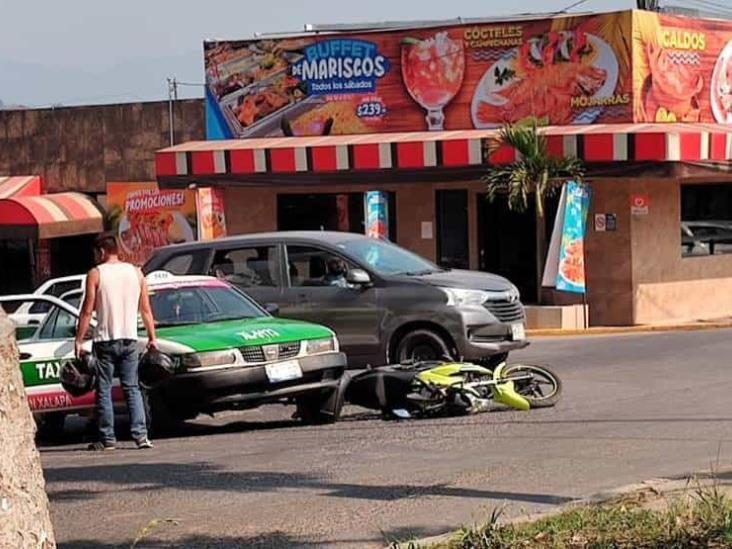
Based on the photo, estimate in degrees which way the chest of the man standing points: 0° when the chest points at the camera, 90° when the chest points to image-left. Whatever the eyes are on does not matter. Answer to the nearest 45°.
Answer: approximately 180°

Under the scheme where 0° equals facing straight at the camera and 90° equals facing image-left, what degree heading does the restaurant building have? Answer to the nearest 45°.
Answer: approximately 45°

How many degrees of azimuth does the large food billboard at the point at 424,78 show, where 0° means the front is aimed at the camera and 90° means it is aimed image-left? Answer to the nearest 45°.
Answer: approximately 45°

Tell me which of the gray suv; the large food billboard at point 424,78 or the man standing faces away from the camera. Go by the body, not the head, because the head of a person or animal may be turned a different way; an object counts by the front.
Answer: the man standing

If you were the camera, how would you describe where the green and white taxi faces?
facing the viewer and to the right of the viewer

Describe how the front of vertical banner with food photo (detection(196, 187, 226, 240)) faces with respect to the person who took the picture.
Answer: facing the viewer and to the left of the viewer

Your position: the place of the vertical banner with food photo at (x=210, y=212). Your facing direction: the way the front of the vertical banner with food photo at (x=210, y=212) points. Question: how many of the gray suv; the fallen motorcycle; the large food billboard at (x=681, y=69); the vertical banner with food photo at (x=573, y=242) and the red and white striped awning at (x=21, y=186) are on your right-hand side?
1

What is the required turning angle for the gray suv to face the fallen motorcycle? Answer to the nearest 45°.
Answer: approximately 45° to its right

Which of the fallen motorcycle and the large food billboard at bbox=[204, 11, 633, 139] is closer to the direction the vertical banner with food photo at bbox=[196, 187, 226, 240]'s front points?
the fallen motorcycle

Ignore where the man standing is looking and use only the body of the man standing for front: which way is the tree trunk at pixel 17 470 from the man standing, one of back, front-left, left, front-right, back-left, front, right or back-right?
back

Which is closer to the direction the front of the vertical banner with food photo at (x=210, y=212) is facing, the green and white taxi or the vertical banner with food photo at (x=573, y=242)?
the green and white taxi

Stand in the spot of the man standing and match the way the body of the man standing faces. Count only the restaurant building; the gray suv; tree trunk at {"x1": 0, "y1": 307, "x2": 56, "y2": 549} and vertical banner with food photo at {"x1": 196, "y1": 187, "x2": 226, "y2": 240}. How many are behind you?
1

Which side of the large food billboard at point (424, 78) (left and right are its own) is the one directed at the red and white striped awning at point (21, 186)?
right

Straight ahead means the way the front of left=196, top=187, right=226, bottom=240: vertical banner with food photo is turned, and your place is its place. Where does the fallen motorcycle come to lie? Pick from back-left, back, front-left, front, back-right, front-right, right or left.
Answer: front-left

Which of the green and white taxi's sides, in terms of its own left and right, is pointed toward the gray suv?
left

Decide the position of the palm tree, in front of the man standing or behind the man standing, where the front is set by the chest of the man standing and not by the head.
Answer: in front

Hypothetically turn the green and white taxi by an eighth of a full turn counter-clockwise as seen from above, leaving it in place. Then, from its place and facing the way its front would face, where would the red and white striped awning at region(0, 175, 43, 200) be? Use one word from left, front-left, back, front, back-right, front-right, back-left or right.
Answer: left
